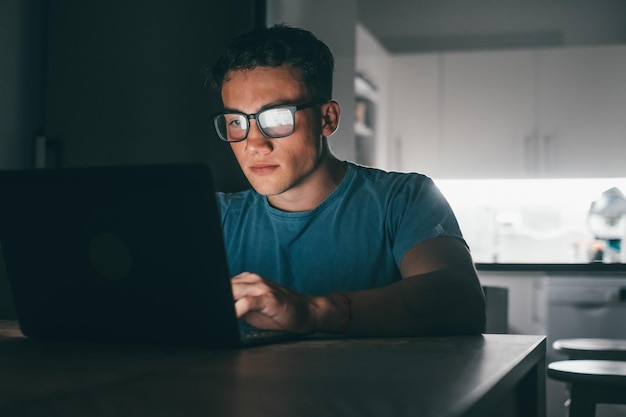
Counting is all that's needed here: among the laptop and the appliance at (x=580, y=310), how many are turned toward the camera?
1

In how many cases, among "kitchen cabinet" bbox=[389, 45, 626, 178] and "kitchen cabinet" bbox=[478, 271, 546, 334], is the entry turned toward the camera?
2

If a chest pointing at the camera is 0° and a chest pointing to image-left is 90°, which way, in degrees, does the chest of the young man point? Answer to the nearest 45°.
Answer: approximately 45°

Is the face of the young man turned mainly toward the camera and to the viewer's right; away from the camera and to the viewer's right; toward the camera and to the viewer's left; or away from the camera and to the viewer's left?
toward the camera and to the viewer's left

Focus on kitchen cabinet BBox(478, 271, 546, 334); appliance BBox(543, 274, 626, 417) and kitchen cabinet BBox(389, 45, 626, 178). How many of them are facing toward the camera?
3

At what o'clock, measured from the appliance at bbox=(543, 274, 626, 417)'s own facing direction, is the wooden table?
The wooden table is roughly at 12 o'clock from the appliance.

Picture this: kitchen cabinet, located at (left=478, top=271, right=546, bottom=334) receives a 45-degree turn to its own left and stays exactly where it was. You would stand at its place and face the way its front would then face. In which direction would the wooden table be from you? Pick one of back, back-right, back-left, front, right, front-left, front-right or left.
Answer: front-right

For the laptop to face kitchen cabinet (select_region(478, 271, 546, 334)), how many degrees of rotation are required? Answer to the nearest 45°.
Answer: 0° — it already faces it

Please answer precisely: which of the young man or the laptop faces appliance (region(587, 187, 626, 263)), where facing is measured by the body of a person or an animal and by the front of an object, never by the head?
the laptop

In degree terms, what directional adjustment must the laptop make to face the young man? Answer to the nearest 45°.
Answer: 0° — it already faces them

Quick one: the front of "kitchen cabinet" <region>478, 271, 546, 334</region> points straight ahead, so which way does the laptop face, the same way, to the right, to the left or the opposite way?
the opposite way

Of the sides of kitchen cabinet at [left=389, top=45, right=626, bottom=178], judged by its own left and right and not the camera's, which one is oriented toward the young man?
front

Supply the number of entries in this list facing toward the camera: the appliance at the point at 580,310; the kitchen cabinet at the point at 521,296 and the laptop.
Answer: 2

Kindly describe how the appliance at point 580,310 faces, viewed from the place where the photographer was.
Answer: facing the viewer

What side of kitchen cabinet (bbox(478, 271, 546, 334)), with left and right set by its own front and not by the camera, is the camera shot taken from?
front

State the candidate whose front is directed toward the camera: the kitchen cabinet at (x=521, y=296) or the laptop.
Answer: the kitchen cabinet

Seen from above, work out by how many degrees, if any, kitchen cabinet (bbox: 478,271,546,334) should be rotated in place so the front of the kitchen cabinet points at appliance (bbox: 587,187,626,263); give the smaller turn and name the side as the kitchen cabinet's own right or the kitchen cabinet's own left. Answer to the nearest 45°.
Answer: approximately 135° to the kitchen cabinet's own left

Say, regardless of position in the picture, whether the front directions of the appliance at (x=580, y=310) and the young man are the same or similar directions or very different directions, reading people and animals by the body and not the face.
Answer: same or similar directions
